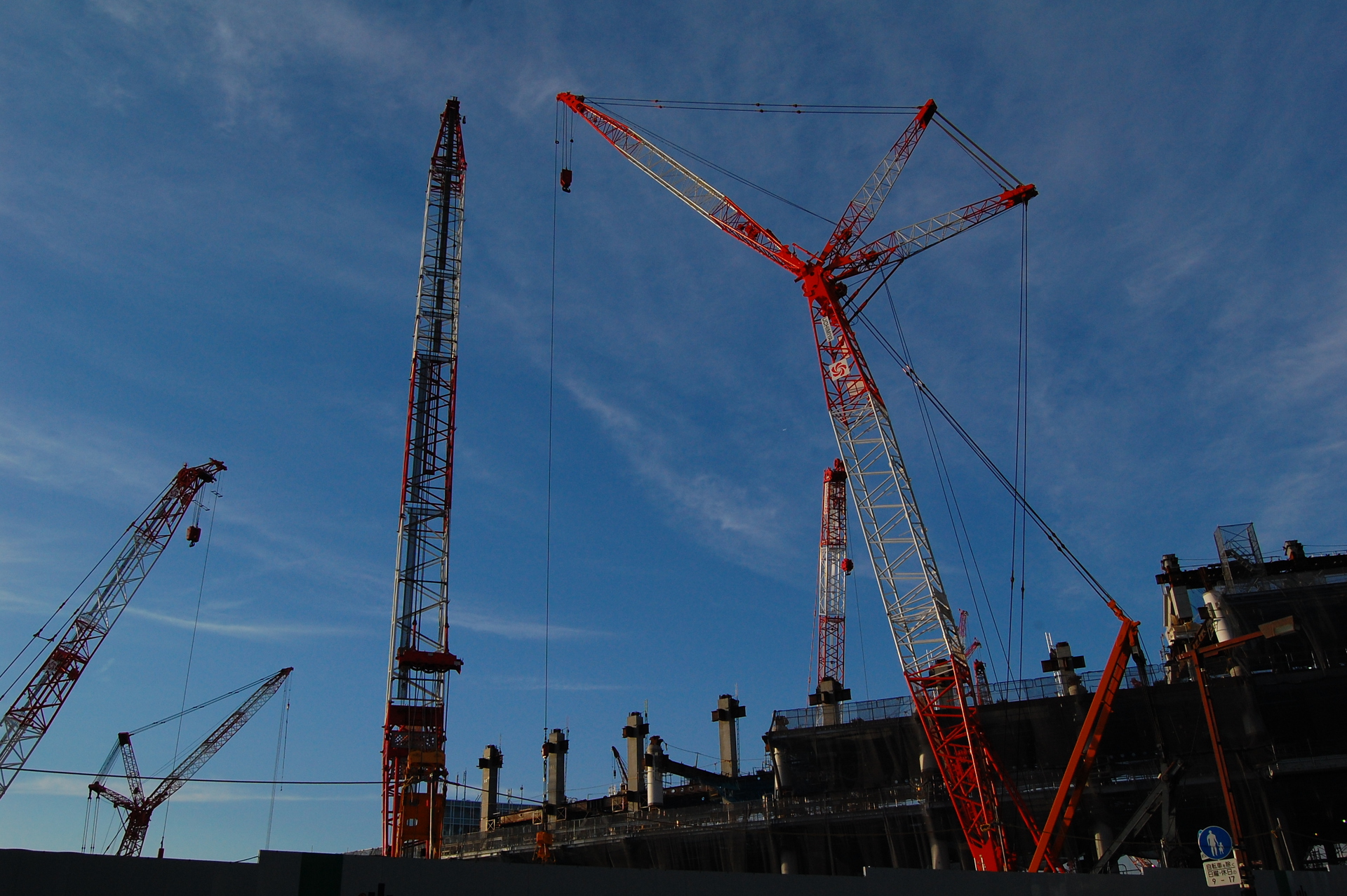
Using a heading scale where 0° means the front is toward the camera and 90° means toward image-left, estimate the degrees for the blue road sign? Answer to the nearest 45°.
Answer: approximately 0°
